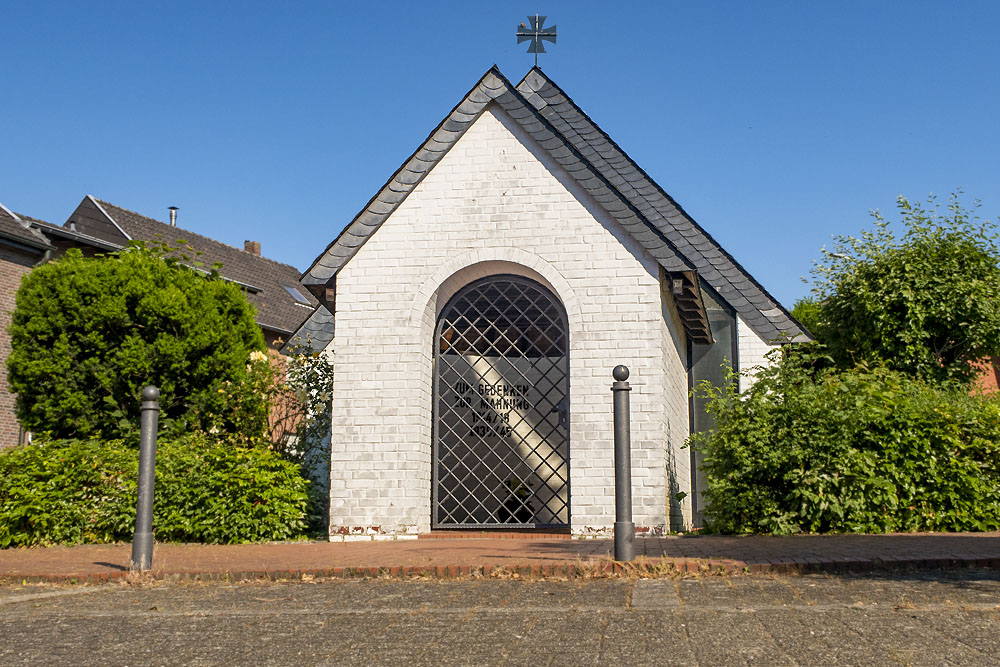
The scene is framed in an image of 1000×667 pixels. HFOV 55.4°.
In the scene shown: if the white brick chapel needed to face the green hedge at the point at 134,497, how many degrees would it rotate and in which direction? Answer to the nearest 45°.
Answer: approximately 90° to its right

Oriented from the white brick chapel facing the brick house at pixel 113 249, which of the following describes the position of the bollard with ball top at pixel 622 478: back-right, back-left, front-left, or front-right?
back-left

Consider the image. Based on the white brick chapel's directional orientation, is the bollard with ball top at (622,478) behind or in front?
in front

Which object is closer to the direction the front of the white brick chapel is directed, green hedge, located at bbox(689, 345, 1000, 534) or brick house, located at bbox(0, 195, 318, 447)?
the green hedge

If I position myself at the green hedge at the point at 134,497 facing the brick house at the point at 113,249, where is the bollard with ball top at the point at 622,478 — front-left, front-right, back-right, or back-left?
back-right

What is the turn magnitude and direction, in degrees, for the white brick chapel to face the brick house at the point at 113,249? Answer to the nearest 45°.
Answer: approximately 135° to its right

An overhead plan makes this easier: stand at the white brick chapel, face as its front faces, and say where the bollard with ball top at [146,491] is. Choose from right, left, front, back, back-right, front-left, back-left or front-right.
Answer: front-right

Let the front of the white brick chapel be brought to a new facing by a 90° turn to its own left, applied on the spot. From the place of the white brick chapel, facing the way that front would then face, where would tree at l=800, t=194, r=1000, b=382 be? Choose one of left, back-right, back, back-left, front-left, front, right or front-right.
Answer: front-left

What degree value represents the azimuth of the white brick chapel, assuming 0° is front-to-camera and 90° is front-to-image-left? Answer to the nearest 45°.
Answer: approximately 0°

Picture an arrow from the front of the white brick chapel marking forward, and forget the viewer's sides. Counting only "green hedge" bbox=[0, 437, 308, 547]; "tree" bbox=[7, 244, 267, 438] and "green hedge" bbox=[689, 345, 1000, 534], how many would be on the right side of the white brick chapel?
2

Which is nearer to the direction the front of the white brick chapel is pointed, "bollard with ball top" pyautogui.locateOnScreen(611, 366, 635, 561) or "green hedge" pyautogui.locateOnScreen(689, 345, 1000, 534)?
the bollard with ball top

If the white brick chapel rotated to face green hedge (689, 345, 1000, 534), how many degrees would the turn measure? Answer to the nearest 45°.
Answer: approximately 90° to its left

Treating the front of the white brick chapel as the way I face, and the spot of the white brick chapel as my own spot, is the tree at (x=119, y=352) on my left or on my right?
on my right
